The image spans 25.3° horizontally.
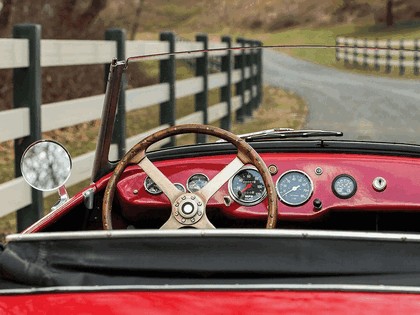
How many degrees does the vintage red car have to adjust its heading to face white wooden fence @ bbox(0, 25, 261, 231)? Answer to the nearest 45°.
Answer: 0° — it already faces it

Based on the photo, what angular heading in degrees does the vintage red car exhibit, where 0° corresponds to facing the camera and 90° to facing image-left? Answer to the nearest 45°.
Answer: approximately 180°

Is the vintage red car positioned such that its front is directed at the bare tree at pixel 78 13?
yes
